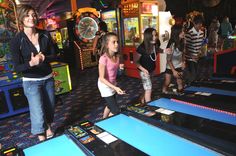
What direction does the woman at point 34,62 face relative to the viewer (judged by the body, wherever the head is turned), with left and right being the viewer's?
facing the viewer and to the right of the viewer

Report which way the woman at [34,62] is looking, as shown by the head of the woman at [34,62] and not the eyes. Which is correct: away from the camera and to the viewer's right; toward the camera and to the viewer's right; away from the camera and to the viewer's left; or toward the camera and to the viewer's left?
toward the camera and to the viewer's right

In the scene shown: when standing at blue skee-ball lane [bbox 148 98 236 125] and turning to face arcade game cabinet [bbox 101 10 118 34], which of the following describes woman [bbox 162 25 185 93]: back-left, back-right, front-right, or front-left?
front-right

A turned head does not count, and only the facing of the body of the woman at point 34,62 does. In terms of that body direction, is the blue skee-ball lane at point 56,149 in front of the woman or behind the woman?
in front

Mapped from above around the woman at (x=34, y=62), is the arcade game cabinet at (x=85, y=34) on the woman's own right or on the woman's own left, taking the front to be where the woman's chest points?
on the woman's own left
